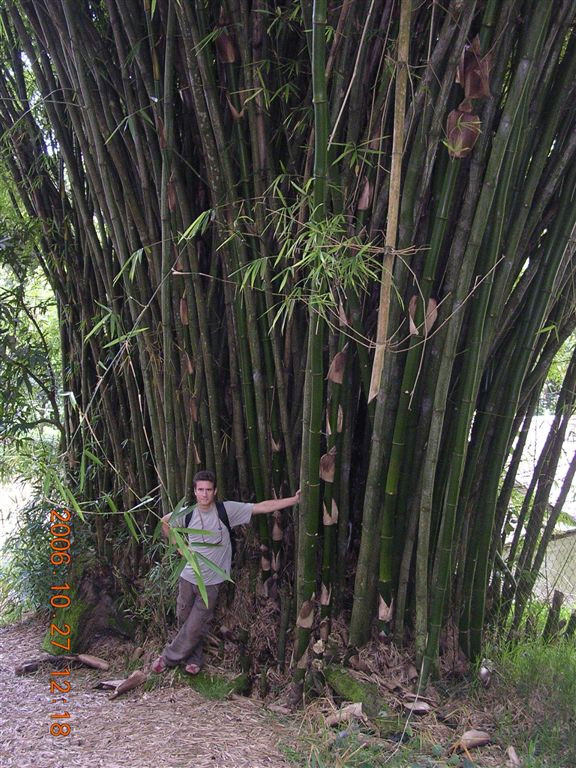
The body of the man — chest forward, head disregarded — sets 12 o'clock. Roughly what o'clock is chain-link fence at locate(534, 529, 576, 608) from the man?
The chain-link fence is roughly at 9 o'clock from the man.

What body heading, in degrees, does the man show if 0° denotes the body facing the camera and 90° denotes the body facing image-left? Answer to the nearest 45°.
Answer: approximately 0°
